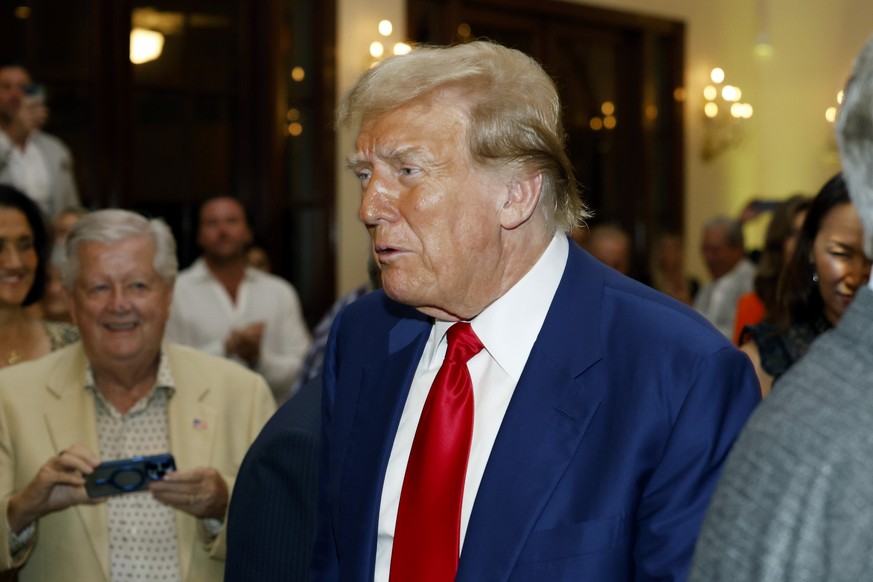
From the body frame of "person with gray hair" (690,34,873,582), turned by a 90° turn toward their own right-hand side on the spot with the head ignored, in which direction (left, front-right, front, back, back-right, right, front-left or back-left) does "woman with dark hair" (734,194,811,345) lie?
left

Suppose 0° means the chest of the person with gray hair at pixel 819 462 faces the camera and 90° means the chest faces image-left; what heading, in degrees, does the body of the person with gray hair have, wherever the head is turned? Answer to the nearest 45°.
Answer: approximately 180°

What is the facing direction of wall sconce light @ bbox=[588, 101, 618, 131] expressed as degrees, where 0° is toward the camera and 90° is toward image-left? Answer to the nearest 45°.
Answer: approximately 0°

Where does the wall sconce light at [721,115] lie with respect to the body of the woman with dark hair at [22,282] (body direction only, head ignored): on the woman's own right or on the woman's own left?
on the woman's own left

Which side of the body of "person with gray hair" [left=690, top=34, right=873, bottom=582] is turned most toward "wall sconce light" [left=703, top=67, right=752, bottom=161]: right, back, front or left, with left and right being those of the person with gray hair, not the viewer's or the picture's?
front

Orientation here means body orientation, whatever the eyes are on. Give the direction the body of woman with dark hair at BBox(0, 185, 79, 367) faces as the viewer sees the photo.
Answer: toward the camera

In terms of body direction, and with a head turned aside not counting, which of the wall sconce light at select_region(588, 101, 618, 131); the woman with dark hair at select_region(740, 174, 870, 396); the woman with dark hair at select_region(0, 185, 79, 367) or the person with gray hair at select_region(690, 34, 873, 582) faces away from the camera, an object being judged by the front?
the person with gray hair

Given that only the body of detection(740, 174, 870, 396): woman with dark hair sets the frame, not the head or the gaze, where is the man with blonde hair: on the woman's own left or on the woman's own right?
on the woman's own right

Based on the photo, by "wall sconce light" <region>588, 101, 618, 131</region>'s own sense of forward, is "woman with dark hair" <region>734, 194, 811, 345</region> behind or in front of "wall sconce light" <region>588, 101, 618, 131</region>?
in front

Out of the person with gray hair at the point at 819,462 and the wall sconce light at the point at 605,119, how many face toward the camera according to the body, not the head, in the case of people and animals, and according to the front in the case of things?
1

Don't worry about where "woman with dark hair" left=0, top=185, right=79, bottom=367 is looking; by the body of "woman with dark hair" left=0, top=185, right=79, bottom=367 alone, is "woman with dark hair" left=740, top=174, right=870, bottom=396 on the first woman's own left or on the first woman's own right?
on the first woman's own left

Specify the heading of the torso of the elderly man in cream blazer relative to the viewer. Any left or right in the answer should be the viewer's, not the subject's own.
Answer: facing the viewer

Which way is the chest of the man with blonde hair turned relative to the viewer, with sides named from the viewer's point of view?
facing the viewer and to the left of the viewer
